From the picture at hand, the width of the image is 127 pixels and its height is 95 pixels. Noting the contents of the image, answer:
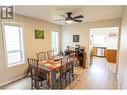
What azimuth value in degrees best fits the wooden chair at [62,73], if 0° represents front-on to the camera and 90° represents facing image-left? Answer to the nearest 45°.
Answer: approximately 135°

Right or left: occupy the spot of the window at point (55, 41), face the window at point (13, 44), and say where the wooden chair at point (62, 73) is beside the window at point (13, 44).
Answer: left

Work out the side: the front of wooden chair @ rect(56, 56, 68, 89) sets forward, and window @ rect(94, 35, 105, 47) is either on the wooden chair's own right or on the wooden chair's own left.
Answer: on the wooden chair's own right

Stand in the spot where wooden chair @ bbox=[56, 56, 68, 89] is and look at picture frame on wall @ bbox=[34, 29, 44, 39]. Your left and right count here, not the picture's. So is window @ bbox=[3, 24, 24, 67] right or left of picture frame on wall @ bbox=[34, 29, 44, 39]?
left

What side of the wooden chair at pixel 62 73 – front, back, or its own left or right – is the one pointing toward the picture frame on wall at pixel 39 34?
front

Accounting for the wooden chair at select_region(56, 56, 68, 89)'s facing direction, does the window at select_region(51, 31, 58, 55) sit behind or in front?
in front

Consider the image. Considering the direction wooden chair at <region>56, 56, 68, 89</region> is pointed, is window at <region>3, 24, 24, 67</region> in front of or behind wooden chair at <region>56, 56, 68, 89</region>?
in front

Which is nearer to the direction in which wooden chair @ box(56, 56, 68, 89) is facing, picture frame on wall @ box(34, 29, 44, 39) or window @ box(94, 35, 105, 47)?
the picture frame on wall
